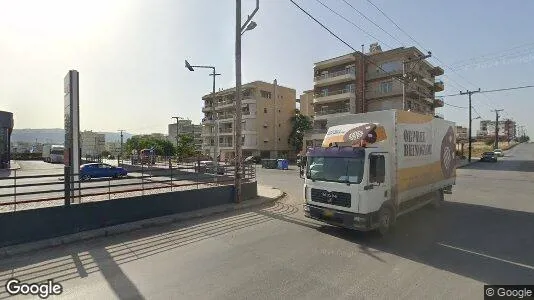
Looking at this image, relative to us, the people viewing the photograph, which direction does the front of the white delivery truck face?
facing the viewer and to the left of the viewer

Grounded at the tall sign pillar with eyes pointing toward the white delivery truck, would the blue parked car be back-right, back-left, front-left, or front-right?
back-left

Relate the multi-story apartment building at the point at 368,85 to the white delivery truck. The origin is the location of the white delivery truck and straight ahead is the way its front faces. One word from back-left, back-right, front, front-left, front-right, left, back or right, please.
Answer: back-right

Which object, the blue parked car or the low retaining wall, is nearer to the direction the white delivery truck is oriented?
the low retaining wall

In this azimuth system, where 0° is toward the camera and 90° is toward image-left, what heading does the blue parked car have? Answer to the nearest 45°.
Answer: approximately 270°

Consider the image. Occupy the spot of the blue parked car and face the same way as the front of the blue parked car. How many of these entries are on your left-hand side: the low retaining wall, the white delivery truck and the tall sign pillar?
0

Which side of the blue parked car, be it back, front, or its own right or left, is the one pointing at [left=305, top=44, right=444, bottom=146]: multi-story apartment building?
front

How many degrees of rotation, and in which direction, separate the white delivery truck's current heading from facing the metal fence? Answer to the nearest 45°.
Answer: approximately 45° to its right

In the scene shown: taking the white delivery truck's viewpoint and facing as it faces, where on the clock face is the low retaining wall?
The low retaining wall is roughly at 1 o'clock from the white delivery truck.

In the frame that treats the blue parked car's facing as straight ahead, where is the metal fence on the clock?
The metal fence is roughly at 3 o'clock from the blue parked car.

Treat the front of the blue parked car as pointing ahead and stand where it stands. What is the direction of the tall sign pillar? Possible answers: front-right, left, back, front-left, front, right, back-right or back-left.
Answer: right
